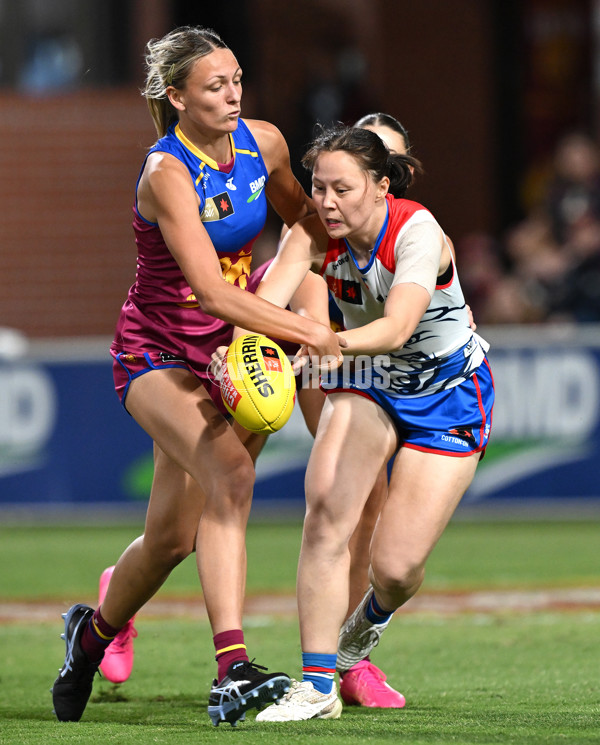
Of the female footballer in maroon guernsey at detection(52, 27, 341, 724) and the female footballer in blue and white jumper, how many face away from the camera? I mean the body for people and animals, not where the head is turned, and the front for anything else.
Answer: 0

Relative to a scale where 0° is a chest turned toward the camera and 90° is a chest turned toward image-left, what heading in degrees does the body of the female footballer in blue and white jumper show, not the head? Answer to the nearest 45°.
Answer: approximately 45°

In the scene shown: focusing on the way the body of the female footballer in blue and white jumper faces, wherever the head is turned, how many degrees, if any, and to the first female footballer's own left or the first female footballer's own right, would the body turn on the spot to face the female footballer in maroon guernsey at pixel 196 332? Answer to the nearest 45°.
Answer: approximately 45° to the first female footballer's own right

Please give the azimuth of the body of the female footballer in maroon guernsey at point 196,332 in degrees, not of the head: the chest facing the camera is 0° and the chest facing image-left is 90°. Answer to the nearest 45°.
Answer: approximately 315°

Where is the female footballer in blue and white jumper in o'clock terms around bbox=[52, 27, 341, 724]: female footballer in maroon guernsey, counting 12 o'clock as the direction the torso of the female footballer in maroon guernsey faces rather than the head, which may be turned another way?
The female footballer in blue and white jumper is roughly at 11 o'clock from the female footballer in maroon guernsey.
